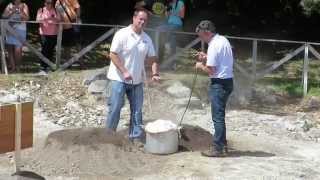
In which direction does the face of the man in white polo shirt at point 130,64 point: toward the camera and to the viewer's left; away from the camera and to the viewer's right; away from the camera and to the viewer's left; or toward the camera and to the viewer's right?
toward the camera and to the viewer's right

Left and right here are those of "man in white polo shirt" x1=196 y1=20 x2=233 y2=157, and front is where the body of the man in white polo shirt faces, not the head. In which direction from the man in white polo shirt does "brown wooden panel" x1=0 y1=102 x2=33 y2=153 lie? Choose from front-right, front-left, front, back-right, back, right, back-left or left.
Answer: front-left

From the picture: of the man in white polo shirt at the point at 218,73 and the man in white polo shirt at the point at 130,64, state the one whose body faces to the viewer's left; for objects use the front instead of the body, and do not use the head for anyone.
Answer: the man in white polo shirt at the point at 218,73

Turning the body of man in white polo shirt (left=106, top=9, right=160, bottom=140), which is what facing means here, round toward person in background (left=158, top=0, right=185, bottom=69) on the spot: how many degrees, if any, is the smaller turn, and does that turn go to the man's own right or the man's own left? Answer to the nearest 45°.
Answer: approximately 135° to the man's own left

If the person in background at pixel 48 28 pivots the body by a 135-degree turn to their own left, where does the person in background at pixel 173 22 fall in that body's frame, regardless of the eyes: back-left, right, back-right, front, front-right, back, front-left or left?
front-right

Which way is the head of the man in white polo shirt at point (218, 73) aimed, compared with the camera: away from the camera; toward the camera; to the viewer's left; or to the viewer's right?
to the viewer's left

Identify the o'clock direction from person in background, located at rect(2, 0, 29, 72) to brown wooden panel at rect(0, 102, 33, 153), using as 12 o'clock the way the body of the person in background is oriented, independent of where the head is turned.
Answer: The brown wooden panel is roughly at 12 o'clock from the person in background.

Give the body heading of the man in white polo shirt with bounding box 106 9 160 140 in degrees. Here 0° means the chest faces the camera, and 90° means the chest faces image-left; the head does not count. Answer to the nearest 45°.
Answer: approximately 315°

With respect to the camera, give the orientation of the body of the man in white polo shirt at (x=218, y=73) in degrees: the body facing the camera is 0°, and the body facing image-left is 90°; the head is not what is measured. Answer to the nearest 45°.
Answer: approximately 90°
